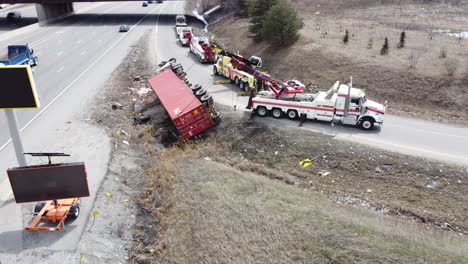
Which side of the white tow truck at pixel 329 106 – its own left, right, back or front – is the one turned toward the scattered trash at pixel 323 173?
right

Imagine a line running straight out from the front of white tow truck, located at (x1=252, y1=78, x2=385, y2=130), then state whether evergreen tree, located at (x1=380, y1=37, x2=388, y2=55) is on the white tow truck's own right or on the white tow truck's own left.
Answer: on the white tow truck's own left

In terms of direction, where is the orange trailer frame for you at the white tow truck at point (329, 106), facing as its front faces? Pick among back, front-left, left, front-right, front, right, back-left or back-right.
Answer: back-right

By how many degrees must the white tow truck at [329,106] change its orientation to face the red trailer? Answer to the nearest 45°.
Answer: approximately 180°

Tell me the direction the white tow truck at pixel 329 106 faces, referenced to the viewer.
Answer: facing to the right of the viewer

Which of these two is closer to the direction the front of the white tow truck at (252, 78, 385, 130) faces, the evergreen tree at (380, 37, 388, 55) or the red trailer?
the evergreen tree

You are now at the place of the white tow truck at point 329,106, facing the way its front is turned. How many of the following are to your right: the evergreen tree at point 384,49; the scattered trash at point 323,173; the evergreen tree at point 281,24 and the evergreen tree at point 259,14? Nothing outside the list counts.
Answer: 1
